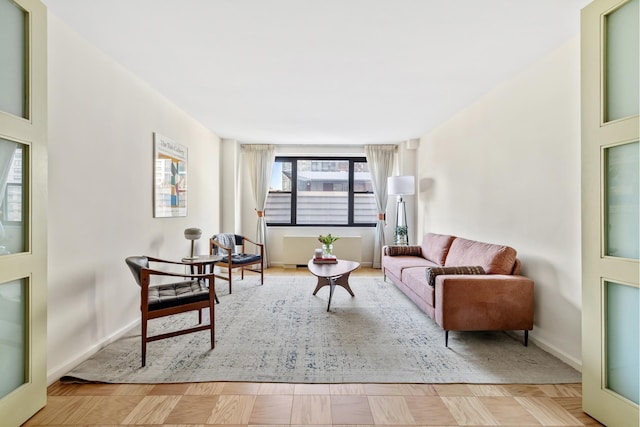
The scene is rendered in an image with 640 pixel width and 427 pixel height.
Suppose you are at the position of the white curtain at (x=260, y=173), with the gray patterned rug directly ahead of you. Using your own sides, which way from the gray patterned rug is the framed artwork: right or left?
right

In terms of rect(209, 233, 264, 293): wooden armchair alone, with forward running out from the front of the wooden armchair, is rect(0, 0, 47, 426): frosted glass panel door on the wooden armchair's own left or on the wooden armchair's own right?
on the wooden armchair's own right

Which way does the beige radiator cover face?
toward the camera

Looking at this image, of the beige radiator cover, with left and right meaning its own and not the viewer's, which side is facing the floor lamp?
left

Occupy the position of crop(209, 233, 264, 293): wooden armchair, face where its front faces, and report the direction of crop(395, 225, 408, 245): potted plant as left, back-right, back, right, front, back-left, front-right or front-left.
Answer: front-left

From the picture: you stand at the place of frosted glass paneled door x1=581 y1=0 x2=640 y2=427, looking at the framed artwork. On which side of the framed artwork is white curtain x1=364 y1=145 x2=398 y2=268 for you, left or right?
right

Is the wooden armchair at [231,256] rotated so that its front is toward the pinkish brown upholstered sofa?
yes

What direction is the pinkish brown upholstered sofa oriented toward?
to the viewer's left

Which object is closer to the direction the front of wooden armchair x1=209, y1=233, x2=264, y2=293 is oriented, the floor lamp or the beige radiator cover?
the floor lamp

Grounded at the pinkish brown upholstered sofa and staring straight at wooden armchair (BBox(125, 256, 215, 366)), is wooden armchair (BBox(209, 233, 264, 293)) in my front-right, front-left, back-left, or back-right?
front-right

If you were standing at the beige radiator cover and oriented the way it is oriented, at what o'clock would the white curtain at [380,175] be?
The white curtain is roughly at 9 o'clock from the beige radiator cover.

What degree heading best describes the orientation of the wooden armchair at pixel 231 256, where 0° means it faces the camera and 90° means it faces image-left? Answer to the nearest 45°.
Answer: approximately 315°

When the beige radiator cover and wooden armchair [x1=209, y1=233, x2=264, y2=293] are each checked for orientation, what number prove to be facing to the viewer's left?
0

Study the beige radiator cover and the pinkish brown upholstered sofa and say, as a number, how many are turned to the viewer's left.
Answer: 1

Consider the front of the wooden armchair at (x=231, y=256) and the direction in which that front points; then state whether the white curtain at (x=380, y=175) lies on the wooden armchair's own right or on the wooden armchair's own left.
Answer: on the wooden armchair's own left

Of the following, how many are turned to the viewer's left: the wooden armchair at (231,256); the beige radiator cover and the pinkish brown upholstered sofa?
1
